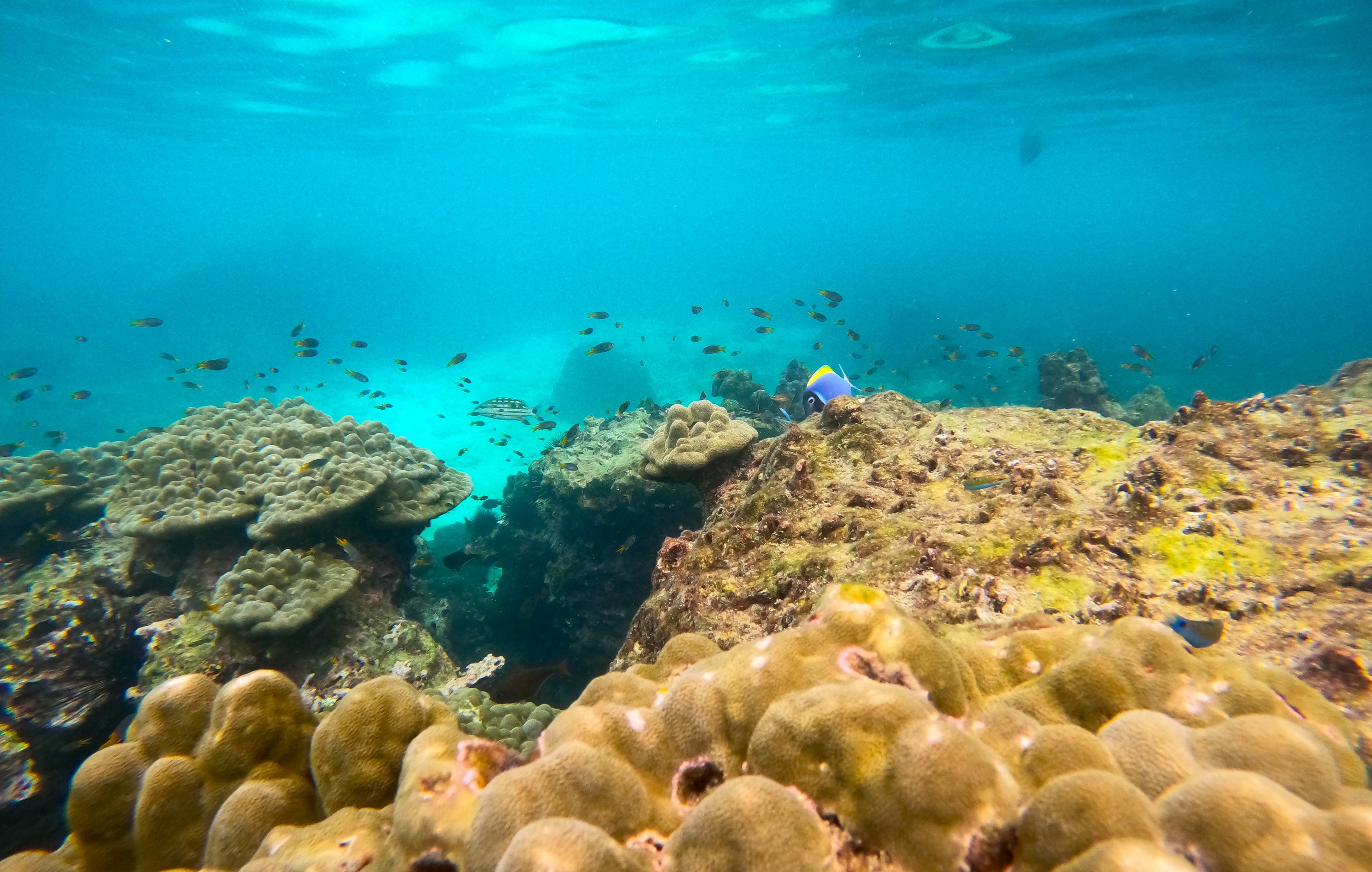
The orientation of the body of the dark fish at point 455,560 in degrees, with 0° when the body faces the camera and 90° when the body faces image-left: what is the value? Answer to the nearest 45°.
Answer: approximately 90°

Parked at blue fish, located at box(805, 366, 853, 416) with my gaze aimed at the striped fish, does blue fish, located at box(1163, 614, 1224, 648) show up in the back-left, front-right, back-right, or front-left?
back-left

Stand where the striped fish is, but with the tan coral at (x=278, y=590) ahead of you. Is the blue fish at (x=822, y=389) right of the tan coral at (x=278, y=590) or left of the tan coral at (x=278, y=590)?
left

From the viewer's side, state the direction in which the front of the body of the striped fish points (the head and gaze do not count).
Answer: to the viewer's left

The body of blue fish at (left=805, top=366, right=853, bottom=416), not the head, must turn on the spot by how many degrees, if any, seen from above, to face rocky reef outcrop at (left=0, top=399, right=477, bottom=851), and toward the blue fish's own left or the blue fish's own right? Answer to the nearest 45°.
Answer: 0° — it already faces it

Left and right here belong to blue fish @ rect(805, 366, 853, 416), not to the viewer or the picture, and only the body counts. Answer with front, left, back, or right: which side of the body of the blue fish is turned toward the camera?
left

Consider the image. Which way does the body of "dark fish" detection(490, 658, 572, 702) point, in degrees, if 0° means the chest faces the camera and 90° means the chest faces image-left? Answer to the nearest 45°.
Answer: approximately 90°

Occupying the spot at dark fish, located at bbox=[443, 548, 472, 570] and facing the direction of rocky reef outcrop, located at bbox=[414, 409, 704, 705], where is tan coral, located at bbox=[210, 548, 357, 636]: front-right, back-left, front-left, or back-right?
back-right

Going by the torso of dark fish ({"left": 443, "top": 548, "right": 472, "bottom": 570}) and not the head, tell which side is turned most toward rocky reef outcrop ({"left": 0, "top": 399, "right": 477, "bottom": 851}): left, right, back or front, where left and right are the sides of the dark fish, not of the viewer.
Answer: front

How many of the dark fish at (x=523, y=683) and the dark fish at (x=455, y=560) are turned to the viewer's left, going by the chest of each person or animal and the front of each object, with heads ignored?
2
